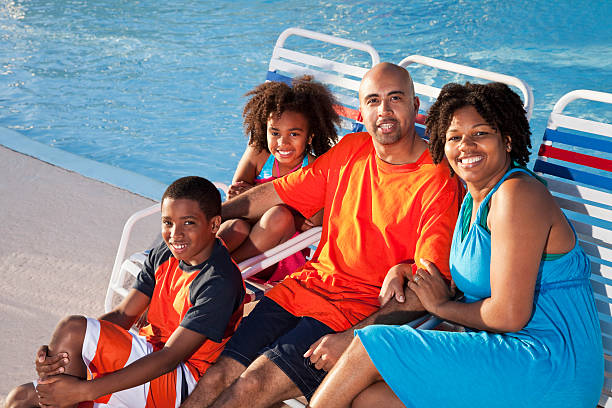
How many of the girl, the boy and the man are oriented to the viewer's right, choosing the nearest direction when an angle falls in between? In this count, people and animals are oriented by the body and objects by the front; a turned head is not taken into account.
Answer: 0

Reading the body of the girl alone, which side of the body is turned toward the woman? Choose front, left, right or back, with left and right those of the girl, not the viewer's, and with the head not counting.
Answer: left

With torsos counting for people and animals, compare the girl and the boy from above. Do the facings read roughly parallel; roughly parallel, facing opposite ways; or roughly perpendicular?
roughly parallel

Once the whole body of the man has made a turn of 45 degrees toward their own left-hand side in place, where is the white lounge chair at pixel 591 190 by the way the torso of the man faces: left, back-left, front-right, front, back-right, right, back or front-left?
left

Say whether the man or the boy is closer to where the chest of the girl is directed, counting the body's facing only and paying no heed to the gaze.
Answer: the boy

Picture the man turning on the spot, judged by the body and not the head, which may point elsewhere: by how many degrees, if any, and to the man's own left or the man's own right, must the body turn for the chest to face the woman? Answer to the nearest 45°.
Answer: approximately 90° to the man's own left

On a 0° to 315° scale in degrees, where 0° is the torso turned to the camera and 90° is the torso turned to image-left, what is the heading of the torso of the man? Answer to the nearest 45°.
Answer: approximately 45°

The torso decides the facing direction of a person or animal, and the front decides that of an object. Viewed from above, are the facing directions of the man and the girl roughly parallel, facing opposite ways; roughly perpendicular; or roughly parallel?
roughly parallel

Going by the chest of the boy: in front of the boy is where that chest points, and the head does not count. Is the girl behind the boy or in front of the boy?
behind

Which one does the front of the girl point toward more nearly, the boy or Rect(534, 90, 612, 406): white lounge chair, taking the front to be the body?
the boy

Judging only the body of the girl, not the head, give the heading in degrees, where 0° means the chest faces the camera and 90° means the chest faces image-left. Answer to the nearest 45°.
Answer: approximately 45°

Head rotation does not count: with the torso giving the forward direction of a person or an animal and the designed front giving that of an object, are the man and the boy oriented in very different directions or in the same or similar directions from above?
same or similar directions

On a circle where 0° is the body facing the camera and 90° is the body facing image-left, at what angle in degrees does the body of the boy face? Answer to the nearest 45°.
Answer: approximately 45°

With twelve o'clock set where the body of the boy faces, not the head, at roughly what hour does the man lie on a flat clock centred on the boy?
The man is roughly at 7 o'clock from the boy.

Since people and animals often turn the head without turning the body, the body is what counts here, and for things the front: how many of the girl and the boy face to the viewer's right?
0

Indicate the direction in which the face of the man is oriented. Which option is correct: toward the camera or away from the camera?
toward the camera

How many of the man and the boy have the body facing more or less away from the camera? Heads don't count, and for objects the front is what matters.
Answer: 0
